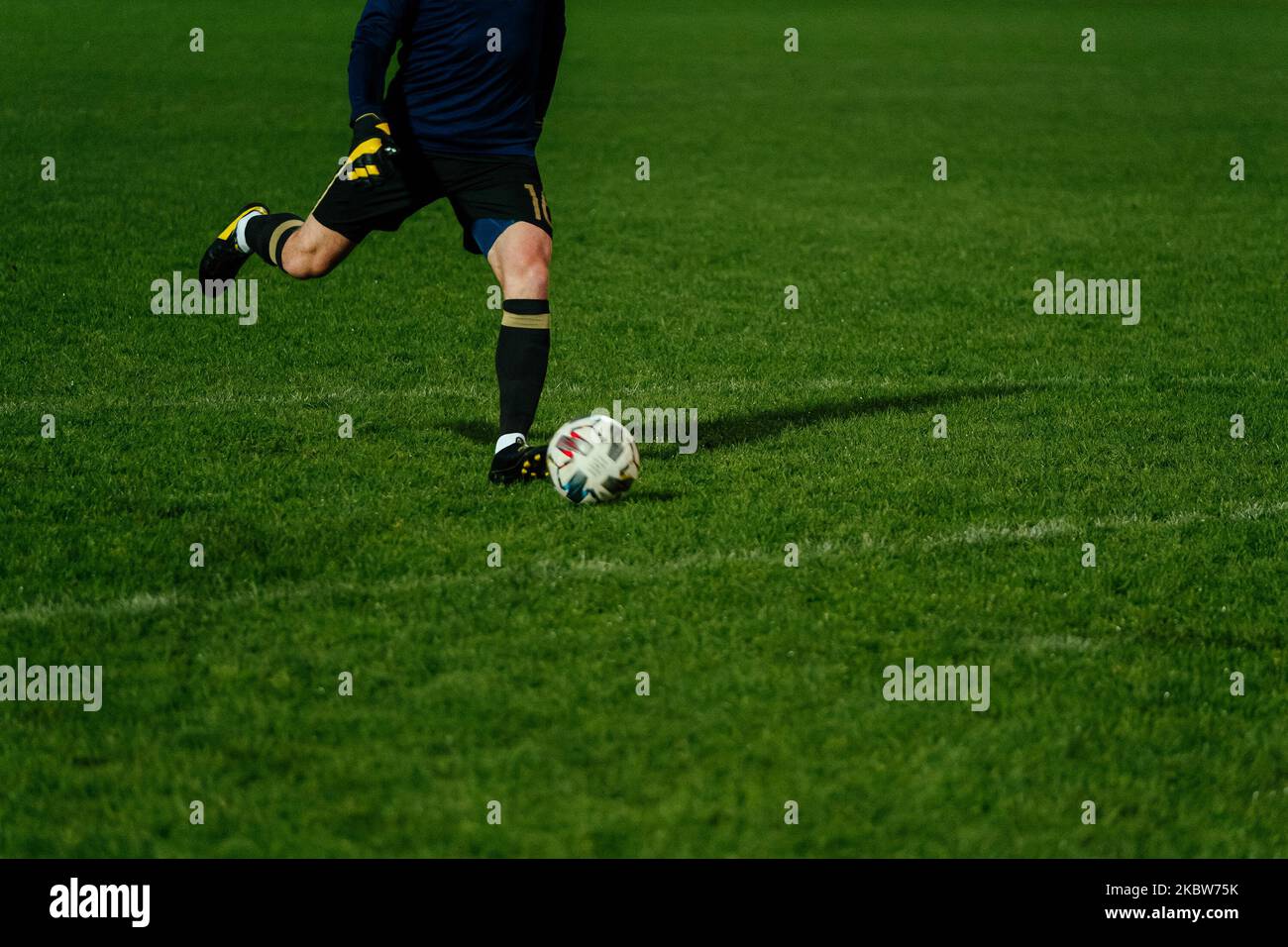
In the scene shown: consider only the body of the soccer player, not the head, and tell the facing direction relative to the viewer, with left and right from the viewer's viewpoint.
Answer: facing the viewer and to the right of the viewer
